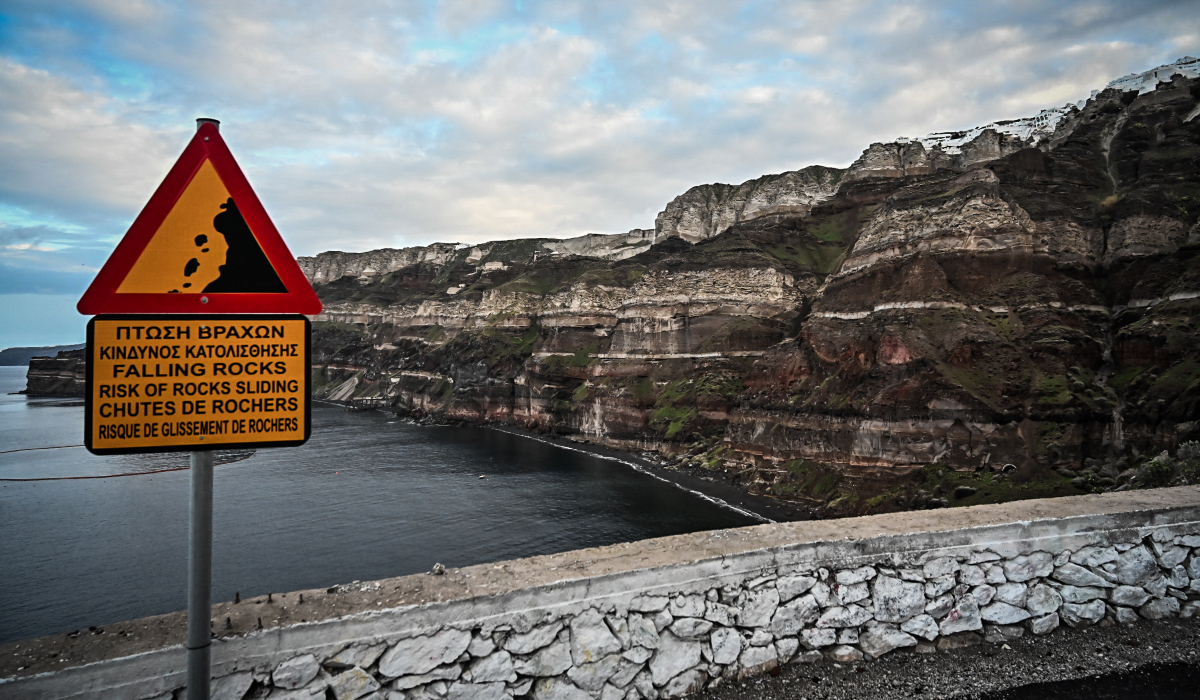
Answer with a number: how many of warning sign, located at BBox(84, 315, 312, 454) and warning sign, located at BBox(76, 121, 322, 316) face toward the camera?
2

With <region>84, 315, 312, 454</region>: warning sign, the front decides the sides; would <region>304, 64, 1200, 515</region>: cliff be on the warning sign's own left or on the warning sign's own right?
on the warning sign's own left

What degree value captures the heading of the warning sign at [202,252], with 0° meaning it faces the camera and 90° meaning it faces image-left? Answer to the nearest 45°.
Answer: approximately 0°

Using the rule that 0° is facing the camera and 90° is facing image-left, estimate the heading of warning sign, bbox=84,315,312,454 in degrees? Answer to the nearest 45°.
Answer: approximately 0°
